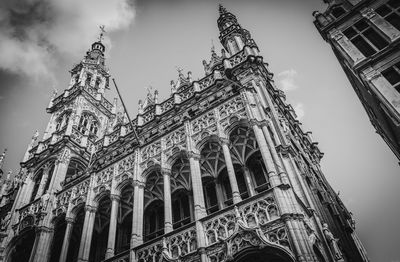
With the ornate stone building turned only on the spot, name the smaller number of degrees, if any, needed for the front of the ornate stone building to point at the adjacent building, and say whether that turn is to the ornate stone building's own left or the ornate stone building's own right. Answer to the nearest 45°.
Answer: approximately 90° to the ornate stone building's own left
